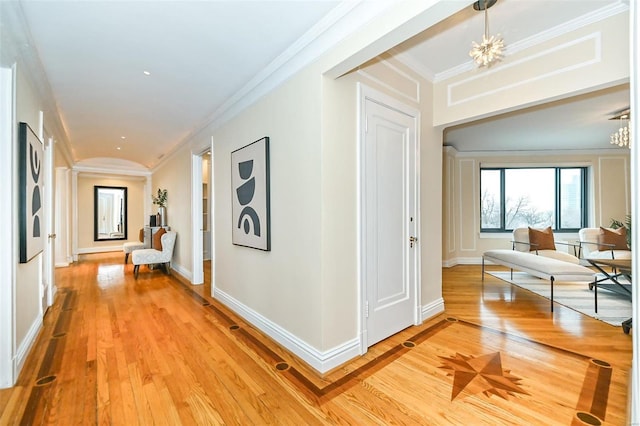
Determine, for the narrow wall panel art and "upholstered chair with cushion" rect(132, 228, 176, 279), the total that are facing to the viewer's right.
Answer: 1

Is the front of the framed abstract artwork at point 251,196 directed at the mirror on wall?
no

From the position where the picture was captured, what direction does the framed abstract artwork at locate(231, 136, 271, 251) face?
facing the viewer and to the left of the viewer

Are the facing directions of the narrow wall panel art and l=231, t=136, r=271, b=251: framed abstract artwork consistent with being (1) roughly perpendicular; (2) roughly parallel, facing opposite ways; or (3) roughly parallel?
roughly parallel, facing opposite ways

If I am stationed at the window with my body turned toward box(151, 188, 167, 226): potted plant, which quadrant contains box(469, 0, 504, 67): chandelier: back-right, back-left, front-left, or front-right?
front-left

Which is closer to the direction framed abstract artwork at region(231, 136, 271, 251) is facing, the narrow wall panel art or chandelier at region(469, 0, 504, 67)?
the narrow wall panel art

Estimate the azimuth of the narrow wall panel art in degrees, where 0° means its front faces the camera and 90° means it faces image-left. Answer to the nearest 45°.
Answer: approximately 270°

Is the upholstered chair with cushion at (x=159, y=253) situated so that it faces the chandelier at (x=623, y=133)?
no

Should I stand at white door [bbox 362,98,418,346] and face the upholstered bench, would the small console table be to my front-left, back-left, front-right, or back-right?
back-left

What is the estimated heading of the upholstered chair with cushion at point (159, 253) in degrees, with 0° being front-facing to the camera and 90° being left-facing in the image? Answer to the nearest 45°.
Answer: approximately 90°

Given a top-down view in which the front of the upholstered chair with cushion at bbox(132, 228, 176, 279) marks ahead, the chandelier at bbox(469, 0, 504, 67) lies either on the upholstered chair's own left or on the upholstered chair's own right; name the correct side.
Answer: on the upholstered chair's own left
